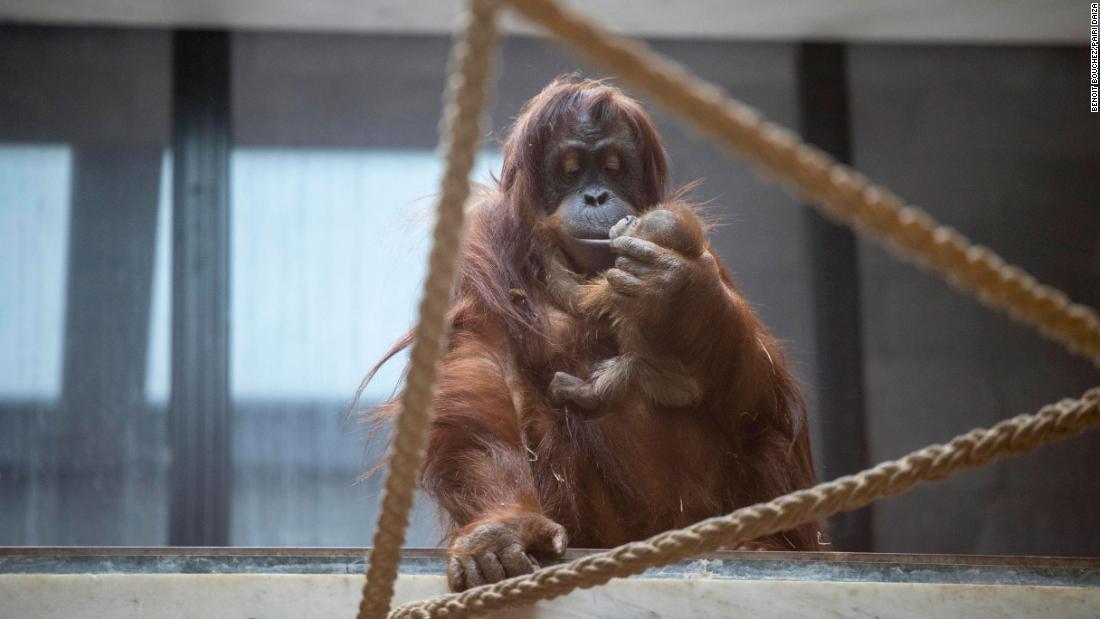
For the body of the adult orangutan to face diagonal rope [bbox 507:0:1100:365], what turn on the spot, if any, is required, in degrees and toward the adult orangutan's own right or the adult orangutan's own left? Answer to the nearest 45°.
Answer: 0° — it already faces it

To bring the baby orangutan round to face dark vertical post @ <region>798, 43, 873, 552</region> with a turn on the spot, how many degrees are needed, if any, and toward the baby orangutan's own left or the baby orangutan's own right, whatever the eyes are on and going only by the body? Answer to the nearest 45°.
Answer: approximately 90° to the baby orangutan's own right

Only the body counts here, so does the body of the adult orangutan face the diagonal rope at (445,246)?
yes

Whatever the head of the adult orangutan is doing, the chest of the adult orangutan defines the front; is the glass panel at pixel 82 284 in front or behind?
behind

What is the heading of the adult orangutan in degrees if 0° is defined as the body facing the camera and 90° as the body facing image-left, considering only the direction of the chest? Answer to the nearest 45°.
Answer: approximately 0°

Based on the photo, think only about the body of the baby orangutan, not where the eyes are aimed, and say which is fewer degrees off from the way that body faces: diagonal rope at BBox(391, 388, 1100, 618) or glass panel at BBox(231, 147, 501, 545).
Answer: the glass panel

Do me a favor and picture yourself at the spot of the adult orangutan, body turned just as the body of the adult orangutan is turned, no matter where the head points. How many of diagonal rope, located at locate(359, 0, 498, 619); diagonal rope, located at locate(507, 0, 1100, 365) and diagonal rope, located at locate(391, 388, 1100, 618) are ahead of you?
3

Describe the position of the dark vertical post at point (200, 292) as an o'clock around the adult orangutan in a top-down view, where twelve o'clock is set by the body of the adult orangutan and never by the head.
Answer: The dark vertical post is roughly at 5 o'clock from the adult orangutan.
